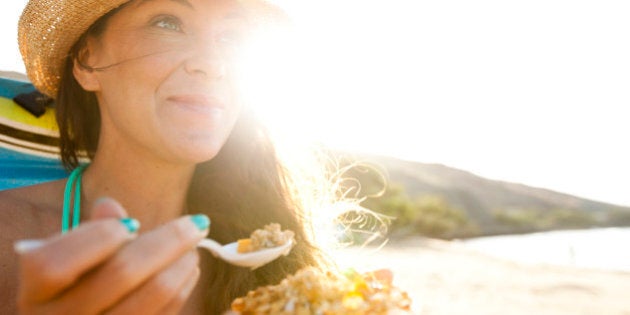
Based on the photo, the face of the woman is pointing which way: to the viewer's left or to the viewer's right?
to the viewer's right

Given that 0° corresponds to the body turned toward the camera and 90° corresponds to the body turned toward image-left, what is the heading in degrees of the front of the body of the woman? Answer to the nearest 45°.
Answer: approximately 315°
